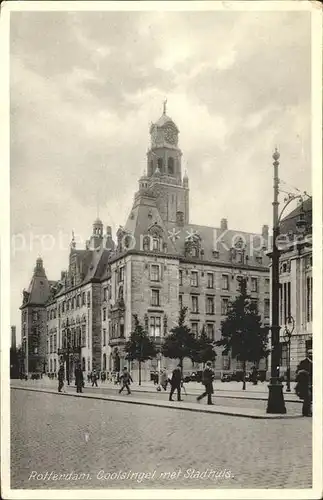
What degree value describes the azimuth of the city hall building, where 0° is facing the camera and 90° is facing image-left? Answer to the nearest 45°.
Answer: approximately 45°

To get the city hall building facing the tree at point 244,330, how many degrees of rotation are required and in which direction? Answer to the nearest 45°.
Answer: approximately 90° to its left
